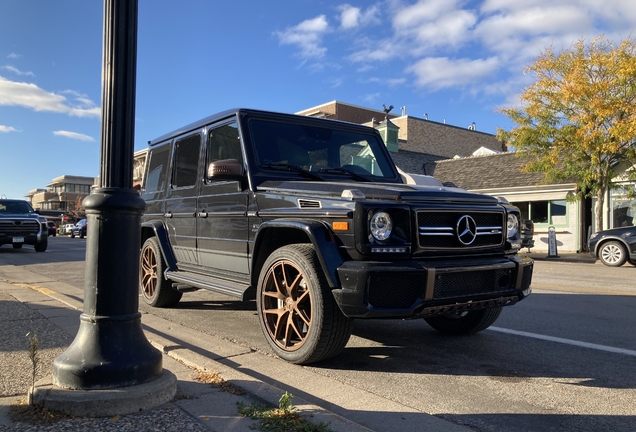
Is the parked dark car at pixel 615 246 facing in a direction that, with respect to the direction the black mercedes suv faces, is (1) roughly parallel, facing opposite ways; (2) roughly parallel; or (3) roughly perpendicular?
roughly parallel, facing opposite ways

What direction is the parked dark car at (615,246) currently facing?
to the viewer's left

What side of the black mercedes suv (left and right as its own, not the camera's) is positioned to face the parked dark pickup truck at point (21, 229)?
back

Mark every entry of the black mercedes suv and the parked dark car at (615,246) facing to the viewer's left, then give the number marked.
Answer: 1

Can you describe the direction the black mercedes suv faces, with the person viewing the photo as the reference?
facing the viewer and to the right of the viewer

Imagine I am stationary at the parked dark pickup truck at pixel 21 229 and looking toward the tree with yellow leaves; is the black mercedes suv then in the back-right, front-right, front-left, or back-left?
front-right

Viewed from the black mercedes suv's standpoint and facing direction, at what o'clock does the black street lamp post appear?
The black street lamp post is roughly at 3 o'clock from the black mercedes suv.

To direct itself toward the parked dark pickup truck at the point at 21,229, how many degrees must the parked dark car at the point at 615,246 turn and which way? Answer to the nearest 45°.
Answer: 0° — it already faces it

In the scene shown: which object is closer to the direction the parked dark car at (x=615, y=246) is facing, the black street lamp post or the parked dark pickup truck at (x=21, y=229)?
the parked dark pickup truck
